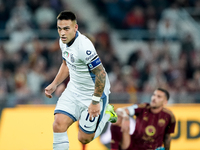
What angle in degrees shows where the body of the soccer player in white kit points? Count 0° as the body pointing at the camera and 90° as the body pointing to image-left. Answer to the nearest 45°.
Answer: approximately 45°

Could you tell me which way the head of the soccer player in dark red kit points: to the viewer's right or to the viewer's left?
to the viewer's left

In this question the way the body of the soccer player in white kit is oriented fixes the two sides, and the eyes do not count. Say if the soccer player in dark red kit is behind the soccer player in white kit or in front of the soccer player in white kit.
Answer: behind
